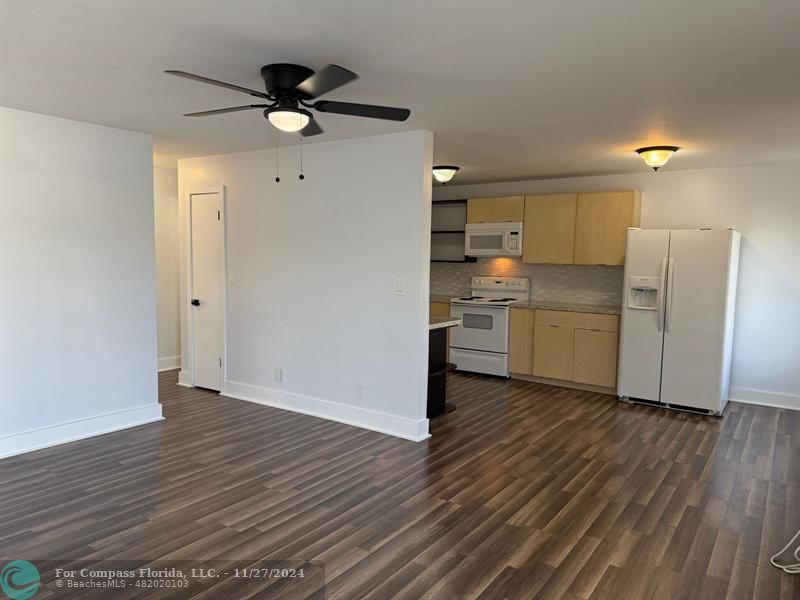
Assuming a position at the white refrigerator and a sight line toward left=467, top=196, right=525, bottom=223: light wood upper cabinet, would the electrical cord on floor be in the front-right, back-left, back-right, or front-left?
back-left

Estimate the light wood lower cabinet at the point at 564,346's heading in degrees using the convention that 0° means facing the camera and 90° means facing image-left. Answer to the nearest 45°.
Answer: approximately 45°

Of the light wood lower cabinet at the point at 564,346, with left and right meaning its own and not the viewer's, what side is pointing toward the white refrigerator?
left

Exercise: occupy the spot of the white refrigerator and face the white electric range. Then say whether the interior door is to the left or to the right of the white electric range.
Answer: left
